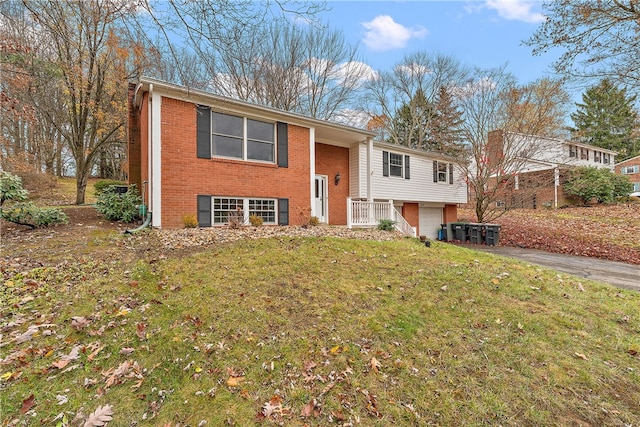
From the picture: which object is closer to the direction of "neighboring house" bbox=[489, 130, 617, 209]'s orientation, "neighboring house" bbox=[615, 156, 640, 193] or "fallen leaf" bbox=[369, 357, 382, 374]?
the fallen leaf

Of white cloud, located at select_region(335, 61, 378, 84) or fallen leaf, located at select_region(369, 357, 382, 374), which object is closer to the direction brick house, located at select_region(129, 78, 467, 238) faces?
the fallen leaf

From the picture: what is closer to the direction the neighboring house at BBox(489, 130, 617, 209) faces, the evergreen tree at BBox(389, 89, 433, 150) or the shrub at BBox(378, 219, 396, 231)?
the shrub

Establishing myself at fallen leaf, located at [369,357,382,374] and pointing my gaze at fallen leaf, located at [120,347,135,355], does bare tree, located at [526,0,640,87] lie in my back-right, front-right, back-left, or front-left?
back-right

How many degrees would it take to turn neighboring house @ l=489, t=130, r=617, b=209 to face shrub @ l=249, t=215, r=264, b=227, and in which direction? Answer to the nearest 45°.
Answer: approximately 90° to its right

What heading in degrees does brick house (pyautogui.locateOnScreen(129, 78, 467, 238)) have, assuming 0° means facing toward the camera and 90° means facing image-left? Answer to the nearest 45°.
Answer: approximately 315°

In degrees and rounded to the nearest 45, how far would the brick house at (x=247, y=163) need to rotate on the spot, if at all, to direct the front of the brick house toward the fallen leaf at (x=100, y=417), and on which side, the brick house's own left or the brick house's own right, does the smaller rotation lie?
approximately 45° to the brick house's own right

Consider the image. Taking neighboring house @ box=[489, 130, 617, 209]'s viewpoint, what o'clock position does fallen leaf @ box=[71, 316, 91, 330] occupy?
The fallen leaf is roughly at 2 o'clock from the neighboring house.

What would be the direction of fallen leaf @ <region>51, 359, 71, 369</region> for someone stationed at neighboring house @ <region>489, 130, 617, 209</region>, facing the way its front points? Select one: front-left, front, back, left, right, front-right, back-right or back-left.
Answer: front-right

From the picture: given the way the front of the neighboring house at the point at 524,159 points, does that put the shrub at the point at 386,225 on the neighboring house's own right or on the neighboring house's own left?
on the neighboring house's own right

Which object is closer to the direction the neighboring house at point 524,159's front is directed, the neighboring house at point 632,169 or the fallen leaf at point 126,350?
the fallen leaf

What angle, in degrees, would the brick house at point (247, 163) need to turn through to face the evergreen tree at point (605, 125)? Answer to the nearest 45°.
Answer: approximately 90° to its left

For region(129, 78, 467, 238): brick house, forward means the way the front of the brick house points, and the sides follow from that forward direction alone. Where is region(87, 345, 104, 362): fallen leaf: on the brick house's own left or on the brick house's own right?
on the brick house's own right

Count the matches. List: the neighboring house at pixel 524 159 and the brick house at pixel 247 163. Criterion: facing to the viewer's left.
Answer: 0

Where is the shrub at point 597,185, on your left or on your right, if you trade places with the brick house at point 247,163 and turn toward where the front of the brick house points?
on your left

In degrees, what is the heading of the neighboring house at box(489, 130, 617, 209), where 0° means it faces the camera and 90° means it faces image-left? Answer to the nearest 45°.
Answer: approximately 315°
